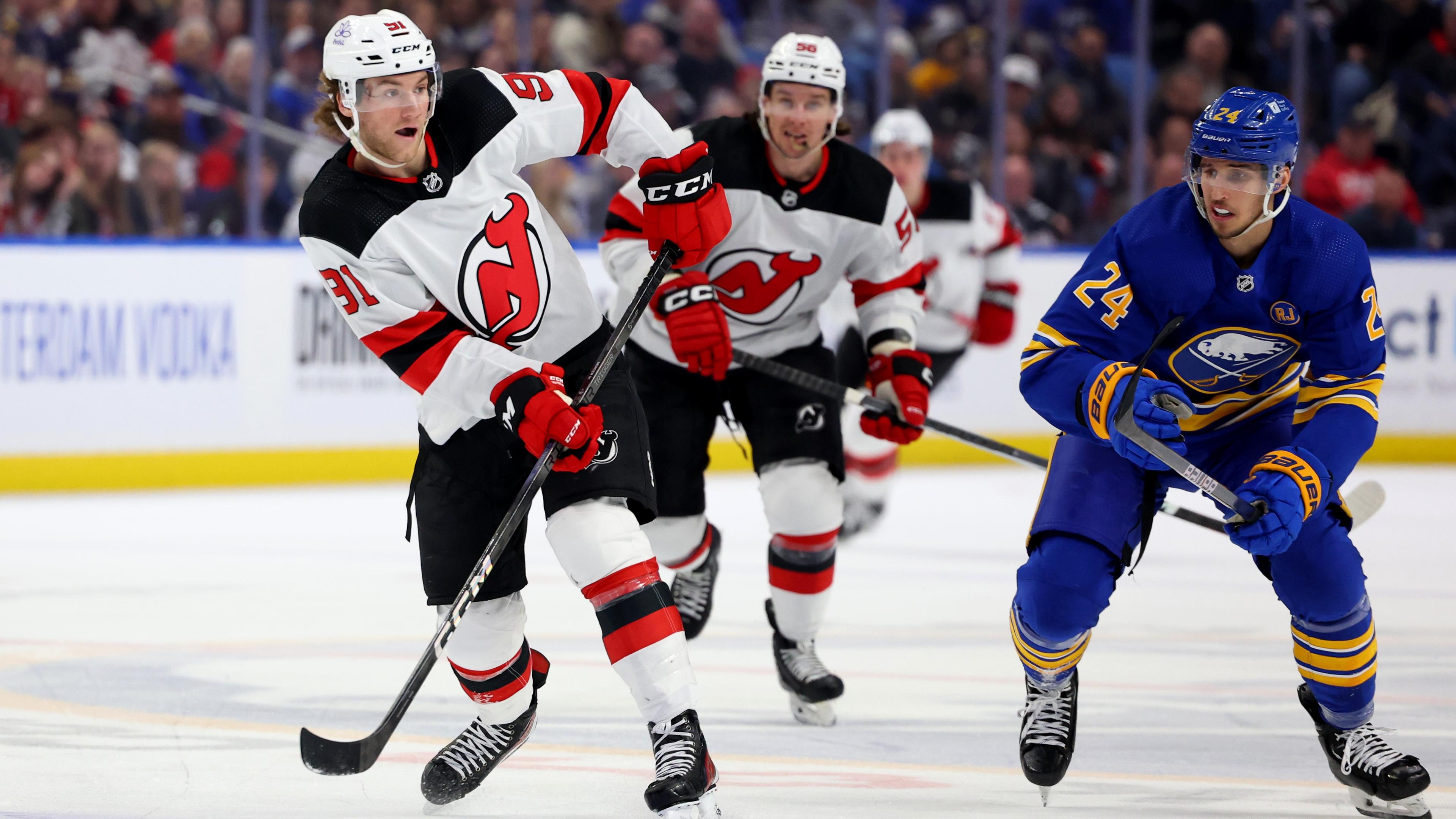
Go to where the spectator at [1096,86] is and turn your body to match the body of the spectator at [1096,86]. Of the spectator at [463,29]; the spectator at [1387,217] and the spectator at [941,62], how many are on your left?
1

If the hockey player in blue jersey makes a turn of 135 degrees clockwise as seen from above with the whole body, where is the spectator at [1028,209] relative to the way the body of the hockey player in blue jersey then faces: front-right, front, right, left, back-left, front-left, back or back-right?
front-right

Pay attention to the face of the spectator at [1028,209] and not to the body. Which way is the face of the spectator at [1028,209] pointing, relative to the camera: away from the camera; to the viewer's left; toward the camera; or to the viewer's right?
toward the camera

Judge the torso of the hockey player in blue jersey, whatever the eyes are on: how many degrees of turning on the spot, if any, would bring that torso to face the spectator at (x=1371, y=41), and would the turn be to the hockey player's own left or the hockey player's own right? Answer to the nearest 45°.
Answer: approximately 180°

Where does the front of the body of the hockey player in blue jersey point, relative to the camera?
toward the camera

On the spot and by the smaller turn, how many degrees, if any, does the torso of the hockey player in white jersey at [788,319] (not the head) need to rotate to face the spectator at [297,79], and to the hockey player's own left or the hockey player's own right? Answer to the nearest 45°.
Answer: approximately 135° to the hockey player's own right

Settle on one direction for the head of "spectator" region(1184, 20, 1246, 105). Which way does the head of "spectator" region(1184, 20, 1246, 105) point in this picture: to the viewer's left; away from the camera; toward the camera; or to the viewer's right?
toward the camera

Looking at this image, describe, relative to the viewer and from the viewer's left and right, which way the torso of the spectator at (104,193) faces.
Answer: facing the viewer

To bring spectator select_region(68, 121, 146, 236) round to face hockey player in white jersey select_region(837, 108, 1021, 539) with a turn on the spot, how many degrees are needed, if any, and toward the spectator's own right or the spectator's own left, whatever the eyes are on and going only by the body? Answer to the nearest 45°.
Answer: approximately 45° to the spectator's own left

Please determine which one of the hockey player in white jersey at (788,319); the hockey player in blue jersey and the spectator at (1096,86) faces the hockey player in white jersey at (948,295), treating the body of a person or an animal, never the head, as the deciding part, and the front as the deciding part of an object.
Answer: the spectator

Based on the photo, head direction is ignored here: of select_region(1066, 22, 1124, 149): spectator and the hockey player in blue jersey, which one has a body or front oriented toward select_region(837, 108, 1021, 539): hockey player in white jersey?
the spectator

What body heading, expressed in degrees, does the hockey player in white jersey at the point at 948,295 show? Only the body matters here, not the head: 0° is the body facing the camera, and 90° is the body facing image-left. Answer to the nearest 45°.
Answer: approximately 45°

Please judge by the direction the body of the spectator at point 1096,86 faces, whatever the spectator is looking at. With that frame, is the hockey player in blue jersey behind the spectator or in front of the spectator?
in front

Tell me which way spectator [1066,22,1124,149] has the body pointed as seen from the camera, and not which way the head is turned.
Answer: toward the camera

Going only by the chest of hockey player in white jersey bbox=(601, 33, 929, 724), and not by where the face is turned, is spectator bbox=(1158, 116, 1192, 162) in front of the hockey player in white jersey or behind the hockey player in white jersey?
behind

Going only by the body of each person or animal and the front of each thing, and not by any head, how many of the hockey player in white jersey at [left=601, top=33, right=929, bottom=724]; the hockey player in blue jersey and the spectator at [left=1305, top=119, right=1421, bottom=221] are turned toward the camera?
3

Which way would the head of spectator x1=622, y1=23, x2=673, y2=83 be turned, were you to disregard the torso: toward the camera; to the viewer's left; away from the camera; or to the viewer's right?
toward the camera
